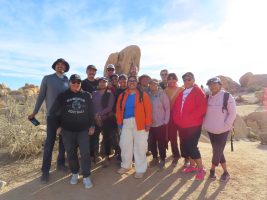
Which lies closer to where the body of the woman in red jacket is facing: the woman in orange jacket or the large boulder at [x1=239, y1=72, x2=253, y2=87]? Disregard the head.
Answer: the woman in orange jacket

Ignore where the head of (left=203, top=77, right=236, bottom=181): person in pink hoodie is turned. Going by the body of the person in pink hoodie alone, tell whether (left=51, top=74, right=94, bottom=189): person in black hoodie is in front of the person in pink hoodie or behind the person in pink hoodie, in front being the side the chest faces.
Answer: in front

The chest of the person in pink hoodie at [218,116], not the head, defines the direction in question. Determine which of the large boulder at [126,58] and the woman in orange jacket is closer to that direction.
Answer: the woman in orange jacket

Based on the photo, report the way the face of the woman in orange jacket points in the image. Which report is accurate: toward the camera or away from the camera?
toward the camera

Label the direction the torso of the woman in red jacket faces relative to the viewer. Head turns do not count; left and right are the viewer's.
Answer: facing the viewer and to the left of the viewer

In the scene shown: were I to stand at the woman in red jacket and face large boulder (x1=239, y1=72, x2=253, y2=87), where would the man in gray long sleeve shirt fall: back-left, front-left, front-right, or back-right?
back-left

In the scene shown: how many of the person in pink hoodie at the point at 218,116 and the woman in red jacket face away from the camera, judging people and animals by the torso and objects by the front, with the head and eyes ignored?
0

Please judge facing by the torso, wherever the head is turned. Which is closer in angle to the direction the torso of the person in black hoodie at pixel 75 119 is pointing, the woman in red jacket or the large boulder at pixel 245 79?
the woman in red jacket

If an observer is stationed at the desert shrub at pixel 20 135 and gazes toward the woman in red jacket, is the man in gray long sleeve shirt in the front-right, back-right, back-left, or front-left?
front-right

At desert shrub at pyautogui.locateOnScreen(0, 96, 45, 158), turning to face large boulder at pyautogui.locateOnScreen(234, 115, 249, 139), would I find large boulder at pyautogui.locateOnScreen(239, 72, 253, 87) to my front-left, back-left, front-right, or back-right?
front-left

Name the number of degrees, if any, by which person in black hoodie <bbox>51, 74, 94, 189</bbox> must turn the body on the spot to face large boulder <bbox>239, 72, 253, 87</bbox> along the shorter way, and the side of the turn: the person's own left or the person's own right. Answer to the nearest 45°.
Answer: approximately 135° to the person's own left

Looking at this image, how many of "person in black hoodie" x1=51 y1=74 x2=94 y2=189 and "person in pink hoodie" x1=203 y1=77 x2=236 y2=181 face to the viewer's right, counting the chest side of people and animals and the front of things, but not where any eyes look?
0

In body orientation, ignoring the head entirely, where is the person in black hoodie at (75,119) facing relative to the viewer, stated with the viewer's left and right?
facing the viewer

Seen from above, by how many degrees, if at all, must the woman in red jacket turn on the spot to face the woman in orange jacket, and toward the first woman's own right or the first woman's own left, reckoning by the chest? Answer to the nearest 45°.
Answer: approximately 45° to the first woman's own right

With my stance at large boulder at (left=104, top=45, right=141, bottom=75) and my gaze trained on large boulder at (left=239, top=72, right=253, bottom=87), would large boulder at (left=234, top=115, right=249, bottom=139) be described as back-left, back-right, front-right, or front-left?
front-right

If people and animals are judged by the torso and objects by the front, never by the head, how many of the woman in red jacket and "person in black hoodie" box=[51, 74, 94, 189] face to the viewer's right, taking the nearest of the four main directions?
0

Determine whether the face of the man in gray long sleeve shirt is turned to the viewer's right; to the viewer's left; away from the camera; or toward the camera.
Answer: toward the camera
